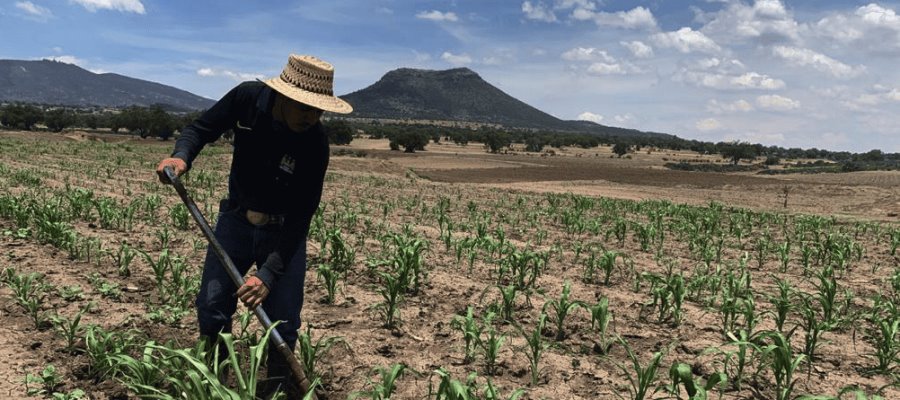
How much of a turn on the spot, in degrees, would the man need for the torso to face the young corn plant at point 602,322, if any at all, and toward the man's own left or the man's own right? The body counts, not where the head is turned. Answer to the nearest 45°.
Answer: approximately 90° to the man's own left

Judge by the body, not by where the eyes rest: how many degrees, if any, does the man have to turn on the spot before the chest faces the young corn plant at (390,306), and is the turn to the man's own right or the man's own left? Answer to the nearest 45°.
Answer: approximately 135° to the man's own left

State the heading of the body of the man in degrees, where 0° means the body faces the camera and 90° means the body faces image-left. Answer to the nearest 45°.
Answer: approximately 0°

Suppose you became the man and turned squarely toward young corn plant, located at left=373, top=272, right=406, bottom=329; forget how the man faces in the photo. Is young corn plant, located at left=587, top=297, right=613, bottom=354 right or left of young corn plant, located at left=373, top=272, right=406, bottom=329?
right

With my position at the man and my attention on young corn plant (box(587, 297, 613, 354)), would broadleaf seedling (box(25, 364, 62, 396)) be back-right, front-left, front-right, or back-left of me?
back-left

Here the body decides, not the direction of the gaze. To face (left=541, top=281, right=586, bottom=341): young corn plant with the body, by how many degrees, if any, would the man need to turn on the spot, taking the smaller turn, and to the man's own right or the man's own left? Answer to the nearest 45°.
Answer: approximately 90° to the man's own left
